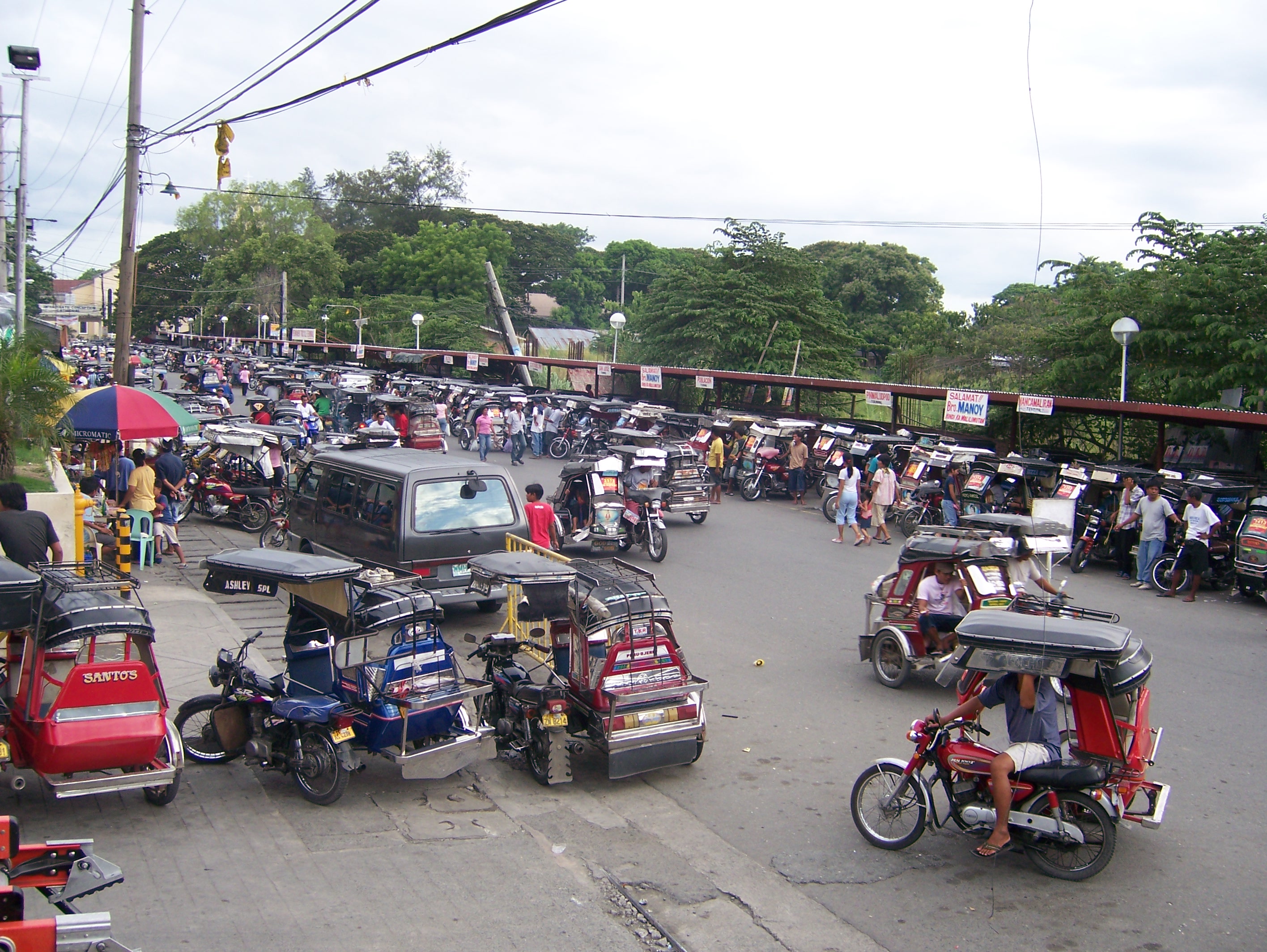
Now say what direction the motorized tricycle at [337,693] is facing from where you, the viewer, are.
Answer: facing away from the viewer and to the left of the viewer

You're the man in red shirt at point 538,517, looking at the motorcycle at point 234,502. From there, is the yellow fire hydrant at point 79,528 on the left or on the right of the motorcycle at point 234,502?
left

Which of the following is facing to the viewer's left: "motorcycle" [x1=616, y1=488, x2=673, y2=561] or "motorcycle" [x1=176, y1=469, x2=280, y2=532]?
"motorcycle" [x1=176, y1=469, x2=280, y2=532]

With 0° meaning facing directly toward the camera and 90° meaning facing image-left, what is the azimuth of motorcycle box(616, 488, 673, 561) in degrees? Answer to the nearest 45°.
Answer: approximately 315°

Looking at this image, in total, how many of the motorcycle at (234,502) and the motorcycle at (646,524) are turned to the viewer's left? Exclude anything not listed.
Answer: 1

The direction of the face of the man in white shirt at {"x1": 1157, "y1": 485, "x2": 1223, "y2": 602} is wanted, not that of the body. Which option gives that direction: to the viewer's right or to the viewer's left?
to the viewer's left

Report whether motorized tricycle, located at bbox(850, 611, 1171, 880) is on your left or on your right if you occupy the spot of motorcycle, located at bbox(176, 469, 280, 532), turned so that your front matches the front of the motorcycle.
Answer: on your left

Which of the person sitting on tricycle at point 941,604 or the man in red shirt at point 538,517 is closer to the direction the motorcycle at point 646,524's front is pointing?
the person sitting on tricycle

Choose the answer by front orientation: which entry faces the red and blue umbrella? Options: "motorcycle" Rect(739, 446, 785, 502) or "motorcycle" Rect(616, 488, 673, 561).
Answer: "motorcycle" Rect(739, 446, 785, 502)
